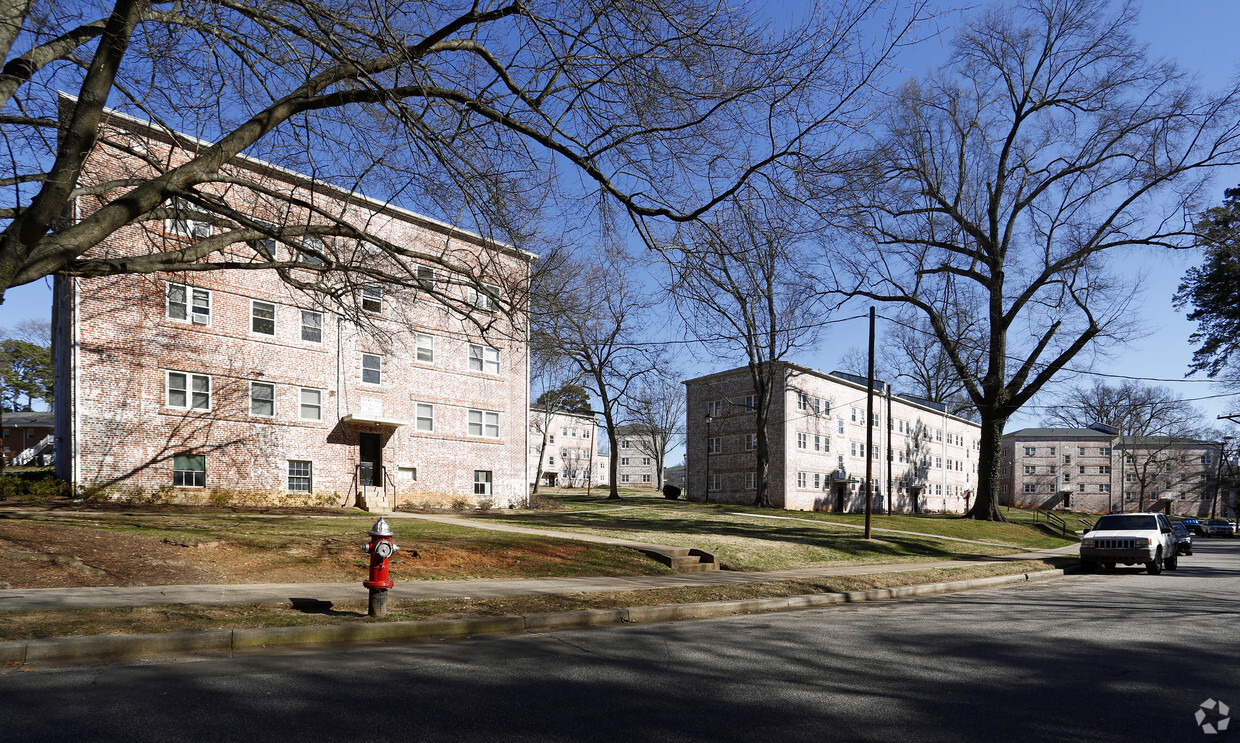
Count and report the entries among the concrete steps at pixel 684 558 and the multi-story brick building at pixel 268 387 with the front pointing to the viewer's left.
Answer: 0

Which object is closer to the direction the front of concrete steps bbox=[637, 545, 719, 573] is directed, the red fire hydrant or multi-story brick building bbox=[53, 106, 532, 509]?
the red fire hydrant

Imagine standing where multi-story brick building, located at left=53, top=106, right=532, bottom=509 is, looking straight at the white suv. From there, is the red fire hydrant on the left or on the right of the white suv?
right

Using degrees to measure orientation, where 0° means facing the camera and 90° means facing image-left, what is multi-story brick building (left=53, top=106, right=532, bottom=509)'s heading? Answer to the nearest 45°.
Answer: approximately 315°

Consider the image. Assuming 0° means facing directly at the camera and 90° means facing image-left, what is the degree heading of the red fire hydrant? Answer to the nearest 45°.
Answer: approximately 0°
